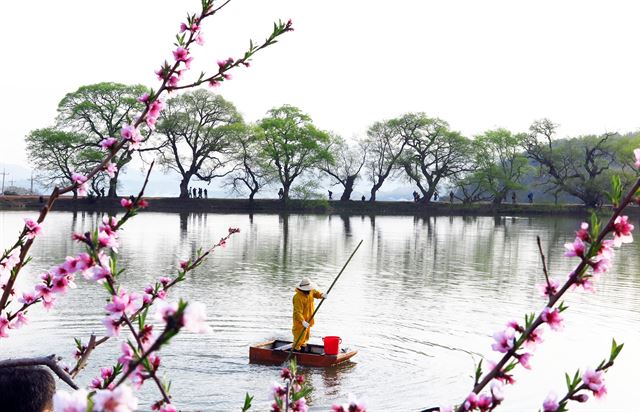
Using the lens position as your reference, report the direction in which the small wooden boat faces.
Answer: facing to the right of the viewer

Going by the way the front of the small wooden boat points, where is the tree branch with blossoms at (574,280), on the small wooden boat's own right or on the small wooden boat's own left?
on the small wooden boat's own right
